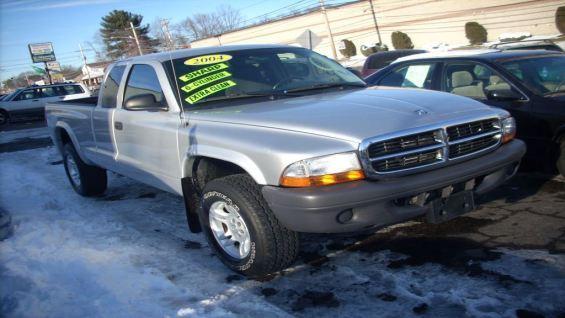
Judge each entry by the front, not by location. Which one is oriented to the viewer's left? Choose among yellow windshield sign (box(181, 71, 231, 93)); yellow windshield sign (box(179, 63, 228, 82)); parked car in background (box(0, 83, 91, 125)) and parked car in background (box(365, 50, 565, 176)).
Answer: parked car in background (box(0, 83, 91, 125))

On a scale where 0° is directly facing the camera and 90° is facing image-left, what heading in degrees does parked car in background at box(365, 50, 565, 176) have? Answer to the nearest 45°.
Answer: approximately 315°

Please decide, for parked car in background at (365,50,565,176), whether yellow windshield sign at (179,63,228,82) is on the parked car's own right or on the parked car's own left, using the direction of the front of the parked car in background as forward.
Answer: on the parked car's own right

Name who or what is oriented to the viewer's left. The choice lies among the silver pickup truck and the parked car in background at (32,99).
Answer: the parked car in background

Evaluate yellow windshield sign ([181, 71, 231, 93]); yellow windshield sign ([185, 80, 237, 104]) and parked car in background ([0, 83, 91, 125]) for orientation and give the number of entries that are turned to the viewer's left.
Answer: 1

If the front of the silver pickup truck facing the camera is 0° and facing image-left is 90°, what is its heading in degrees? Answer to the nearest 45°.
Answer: approximately 315°

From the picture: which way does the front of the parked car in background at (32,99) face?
to the viewer's left

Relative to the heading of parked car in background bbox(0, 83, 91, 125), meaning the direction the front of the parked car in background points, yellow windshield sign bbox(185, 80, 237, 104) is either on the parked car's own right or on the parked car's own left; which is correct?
on the parked car's own left

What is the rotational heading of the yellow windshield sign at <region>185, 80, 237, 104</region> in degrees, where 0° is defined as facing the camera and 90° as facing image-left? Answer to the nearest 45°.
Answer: approximately 315°

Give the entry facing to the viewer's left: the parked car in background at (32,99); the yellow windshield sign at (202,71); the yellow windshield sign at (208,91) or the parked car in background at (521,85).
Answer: the parked car in background at (32,99)

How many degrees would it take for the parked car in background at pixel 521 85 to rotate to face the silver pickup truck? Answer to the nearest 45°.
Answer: approximately 90° to its right

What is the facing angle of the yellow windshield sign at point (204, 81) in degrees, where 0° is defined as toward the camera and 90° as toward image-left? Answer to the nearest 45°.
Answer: approximately 315°

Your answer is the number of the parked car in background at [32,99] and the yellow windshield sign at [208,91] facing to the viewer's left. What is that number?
1
